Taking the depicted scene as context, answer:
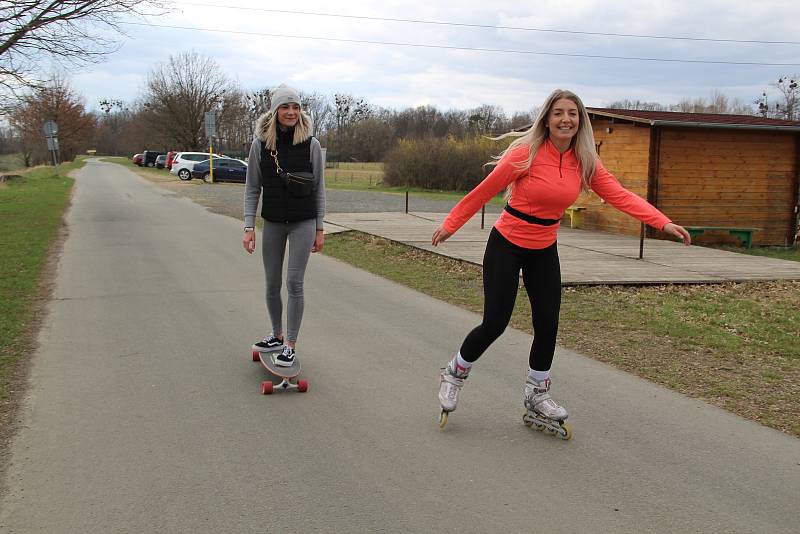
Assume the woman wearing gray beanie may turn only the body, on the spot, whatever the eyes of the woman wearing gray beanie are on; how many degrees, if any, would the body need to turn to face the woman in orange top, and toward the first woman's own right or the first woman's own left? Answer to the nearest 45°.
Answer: approximately 45° to the first woman's own left

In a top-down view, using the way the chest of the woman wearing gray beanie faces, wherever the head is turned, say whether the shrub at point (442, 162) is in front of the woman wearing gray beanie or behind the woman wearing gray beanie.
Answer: behind

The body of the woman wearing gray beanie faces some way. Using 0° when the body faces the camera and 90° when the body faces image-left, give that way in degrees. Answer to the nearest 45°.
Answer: approximately 0°

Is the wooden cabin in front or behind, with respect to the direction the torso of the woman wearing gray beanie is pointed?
behind

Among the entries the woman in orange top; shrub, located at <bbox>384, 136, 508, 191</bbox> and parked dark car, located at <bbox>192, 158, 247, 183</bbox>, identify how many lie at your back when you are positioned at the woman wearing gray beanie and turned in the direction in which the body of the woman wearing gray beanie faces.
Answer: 2

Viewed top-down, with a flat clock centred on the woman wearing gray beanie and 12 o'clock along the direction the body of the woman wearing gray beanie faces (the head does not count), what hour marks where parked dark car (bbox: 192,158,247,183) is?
The parked dark car is roughly at 6 o'clock from the woman wearing gray beanie.

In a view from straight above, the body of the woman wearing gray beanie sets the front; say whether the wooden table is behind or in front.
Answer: behind

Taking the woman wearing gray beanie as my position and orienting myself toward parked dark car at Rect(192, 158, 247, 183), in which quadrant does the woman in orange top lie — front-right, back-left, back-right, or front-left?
back-right
